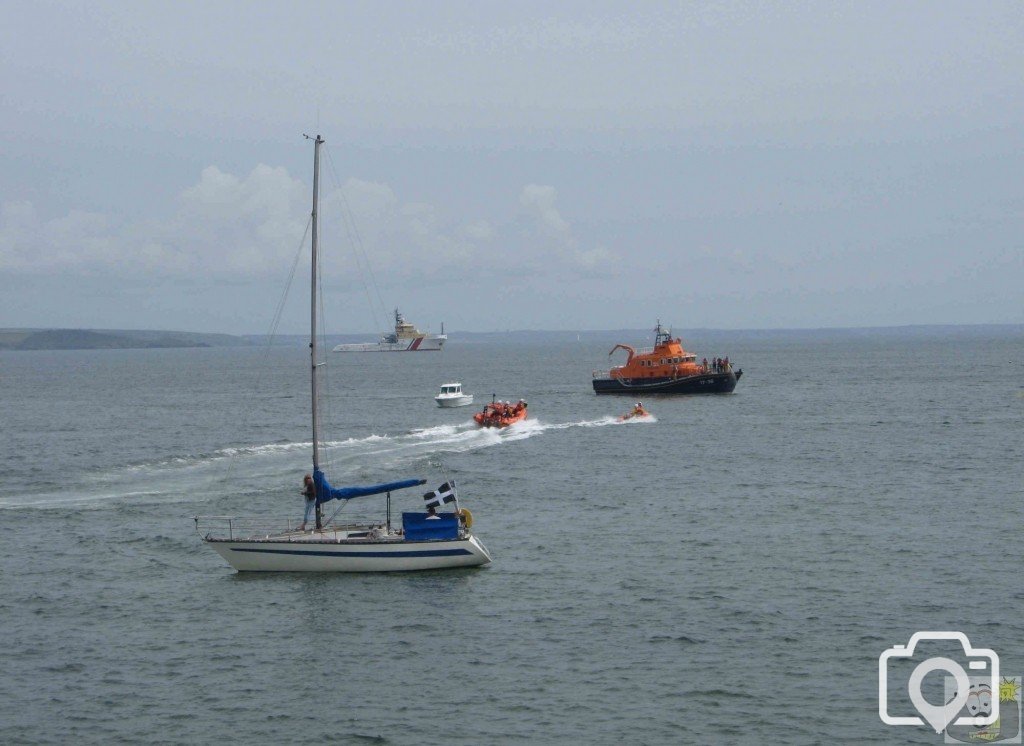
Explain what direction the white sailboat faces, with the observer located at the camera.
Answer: facing to the left of the viewer
